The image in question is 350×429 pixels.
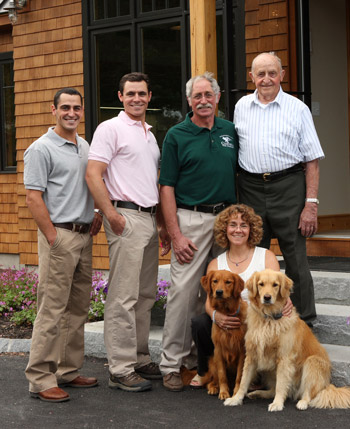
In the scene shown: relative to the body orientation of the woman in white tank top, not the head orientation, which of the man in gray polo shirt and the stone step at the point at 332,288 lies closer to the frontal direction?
the man in gray polo shirt

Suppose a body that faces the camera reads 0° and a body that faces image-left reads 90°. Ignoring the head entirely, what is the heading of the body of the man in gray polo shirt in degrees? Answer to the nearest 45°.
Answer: approximately 315°

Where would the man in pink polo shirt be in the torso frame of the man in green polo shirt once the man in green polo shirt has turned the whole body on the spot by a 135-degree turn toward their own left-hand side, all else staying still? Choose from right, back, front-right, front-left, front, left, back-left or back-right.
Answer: left

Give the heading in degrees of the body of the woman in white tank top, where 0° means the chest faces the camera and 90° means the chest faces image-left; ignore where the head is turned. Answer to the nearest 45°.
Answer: approximately 0°

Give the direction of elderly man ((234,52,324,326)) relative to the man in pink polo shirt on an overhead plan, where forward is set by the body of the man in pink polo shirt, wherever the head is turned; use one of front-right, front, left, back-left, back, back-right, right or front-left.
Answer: front-left

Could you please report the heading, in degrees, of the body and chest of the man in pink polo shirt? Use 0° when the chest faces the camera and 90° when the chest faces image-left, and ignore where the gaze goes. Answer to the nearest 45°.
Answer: approximately 315°

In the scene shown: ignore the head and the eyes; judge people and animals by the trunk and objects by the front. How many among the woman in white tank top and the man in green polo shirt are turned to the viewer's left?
0
